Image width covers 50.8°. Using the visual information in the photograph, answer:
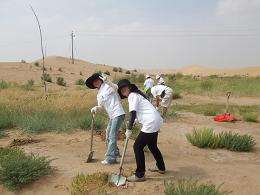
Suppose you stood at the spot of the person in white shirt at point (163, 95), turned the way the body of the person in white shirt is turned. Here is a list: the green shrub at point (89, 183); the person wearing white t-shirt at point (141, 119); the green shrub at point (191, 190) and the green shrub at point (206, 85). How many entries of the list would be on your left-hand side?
3

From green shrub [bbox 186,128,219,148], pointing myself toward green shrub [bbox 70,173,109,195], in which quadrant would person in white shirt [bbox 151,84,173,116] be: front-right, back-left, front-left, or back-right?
back-right

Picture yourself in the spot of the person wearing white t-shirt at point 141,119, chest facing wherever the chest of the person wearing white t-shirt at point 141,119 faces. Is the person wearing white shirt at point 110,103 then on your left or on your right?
on your right

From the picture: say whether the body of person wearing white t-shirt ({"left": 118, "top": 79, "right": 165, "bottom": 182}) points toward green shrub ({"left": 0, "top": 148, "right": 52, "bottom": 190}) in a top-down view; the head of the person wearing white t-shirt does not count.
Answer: yes

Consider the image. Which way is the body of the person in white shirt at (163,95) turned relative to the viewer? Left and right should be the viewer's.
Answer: facing to the left of the viewer

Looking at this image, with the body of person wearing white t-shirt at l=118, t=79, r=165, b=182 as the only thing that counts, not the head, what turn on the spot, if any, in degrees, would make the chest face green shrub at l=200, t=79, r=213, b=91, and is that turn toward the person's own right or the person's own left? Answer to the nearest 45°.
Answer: approximately 90° to the person's own right

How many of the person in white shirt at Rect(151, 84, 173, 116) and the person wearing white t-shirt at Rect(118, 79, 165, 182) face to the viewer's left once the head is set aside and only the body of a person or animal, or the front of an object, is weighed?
2

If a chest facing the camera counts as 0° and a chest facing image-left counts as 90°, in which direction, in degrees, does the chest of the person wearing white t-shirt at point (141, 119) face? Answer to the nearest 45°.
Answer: approximately 90°

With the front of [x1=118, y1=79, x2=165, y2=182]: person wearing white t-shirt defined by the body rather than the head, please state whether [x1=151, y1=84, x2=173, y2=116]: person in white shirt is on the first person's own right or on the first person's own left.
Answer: on the first person's own right
